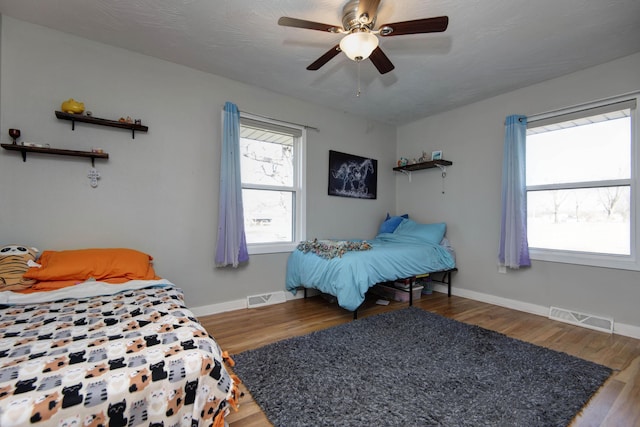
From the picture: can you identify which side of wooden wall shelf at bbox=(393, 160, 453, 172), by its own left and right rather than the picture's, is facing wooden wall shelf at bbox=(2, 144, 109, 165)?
front

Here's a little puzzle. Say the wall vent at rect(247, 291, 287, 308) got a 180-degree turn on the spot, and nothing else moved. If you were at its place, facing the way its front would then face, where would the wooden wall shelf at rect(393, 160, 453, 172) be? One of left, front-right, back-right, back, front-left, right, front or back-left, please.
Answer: back-right

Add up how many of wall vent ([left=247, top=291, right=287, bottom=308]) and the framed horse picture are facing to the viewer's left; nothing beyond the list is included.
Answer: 0

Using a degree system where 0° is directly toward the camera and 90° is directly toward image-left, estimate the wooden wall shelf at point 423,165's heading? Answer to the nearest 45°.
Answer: approximately 45°

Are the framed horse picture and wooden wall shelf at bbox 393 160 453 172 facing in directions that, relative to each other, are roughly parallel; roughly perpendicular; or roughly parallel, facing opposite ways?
roughly perpendicular

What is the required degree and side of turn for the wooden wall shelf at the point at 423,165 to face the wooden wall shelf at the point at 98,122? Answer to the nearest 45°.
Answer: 0° — it already faces it

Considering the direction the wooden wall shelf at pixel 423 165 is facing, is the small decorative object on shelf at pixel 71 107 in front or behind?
in front

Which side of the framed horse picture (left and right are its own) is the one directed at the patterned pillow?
right

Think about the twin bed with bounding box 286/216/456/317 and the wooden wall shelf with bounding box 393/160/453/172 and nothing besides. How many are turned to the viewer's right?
0

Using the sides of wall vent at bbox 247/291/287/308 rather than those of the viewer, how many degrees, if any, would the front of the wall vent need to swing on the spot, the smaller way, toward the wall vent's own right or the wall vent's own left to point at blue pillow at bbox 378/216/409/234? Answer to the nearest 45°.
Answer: approximately 45° to the wall vent's own left

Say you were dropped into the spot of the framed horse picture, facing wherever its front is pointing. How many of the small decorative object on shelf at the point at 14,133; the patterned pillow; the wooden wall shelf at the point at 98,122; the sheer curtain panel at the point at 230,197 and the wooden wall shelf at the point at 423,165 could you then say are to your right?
4

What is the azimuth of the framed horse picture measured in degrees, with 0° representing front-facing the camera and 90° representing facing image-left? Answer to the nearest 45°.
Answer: approximately 315°

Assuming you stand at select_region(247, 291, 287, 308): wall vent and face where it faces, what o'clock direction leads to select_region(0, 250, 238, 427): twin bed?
The twin bed is roughly at 2 o'clock from the wall vent.
